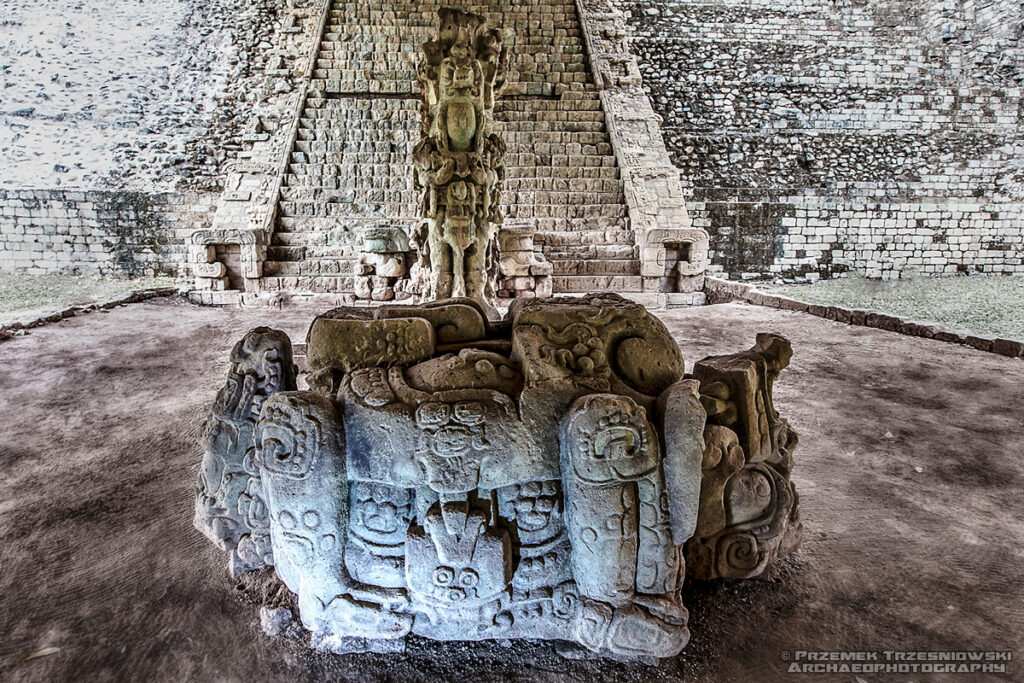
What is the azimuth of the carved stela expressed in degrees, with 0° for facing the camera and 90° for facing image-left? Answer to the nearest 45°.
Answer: approximately 0°

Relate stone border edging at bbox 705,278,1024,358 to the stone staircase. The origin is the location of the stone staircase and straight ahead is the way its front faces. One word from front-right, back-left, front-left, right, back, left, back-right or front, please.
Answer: front-left

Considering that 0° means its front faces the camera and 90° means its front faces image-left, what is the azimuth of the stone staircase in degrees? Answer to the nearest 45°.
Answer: approximately 0°

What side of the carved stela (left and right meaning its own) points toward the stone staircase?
back

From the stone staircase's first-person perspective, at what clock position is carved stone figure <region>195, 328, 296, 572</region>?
The carved stone figure is roughly at 12 o'clock from the stone staircase.

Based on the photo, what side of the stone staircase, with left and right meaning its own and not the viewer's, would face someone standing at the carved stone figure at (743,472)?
front

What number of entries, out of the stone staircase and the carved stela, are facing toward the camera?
2

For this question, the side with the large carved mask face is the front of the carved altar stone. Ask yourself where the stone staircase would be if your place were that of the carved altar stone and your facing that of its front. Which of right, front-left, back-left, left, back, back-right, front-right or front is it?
back

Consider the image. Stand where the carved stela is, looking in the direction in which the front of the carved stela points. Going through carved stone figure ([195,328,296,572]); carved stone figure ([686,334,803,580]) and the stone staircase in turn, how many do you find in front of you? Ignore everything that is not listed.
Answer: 2

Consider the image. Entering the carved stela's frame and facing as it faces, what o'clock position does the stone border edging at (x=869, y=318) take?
The stone border edging is roughly at 9 o'clock from the carved stela.

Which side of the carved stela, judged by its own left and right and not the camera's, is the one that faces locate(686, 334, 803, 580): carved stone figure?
front

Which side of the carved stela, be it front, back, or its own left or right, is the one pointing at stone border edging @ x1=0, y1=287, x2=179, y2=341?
right
